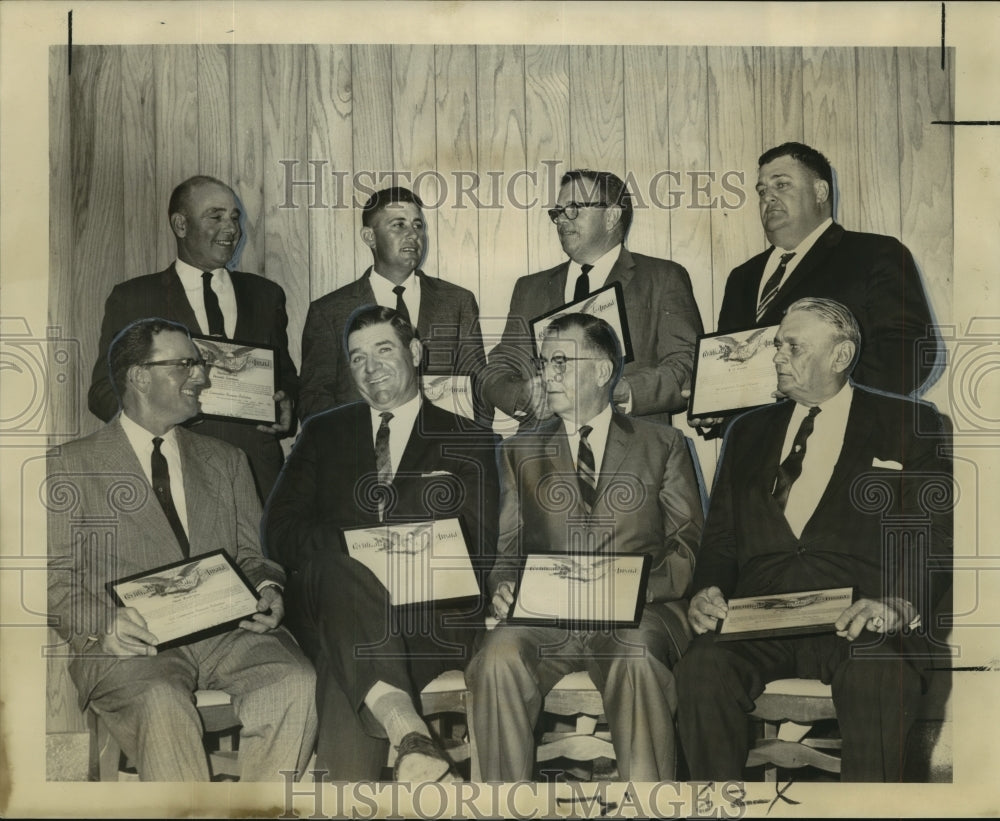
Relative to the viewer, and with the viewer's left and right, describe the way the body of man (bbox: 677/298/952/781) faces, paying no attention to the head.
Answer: facing the viewer and to the left of the viewer

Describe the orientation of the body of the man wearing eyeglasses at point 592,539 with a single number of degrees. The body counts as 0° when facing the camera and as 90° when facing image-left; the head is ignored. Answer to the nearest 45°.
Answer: approximately 0°

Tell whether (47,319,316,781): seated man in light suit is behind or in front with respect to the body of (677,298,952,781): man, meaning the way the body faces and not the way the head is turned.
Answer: in front

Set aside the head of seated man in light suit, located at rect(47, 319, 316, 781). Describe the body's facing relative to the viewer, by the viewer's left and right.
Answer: facing the viewer and to the right of the viewer

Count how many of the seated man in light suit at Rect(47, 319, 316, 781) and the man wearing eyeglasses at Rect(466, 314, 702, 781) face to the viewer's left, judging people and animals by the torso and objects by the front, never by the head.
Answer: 0

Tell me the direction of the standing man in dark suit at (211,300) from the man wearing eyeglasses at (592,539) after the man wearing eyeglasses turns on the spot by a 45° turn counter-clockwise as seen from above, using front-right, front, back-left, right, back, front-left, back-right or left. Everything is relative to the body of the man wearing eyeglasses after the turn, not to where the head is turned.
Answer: back-right

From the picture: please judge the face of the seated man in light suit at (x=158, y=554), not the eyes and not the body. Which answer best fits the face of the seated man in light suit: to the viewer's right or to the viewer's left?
to the viewer's right
